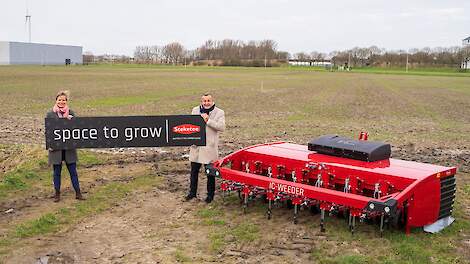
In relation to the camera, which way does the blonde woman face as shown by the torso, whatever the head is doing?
toward the camera

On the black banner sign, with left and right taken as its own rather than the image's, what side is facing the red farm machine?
left

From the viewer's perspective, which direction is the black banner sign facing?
toward the camera

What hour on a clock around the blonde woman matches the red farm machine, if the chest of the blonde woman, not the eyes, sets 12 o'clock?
The red farm machine is roughly at 10 o'clock from the blonde woman.
